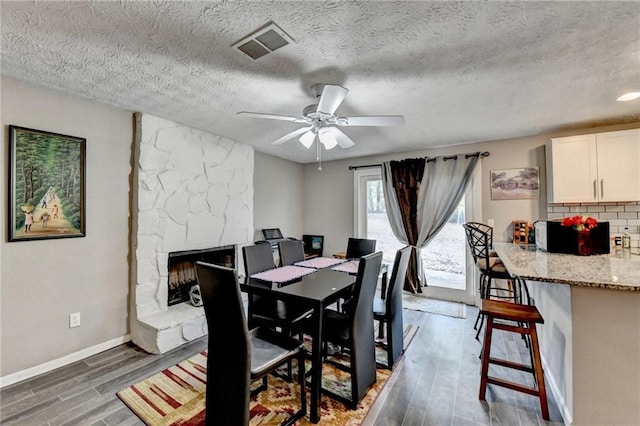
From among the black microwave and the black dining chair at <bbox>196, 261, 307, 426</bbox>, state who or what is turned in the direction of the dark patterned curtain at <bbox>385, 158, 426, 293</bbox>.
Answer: the black dining chair

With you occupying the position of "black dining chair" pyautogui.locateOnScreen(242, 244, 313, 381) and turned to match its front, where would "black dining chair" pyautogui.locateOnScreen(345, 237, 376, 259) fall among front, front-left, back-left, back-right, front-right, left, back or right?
left

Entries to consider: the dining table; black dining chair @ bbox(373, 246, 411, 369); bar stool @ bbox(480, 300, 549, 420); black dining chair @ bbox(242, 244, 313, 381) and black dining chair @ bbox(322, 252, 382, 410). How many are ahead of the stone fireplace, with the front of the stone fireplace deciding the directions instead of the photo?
5

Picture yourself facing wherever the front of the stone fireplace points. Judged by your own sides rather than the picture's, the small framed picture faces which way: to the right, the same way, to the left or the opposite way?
to the right

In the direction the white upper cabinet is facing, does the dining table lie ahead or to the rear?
ahead

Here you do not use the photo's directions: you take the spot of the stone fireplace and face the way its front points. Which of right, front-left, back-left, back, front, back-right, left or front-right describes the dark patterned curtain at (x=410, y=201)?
front-left

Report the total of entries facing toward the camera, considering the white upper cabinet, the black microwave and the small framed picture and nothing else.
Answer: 3

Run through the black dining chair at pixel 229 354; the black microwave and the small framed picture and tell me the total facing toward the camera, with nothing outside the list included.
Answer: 2

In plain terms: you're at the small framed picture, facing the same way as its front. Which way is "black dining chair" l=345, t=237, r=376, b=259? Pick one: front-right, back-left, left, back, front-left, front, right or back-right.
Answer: front-right

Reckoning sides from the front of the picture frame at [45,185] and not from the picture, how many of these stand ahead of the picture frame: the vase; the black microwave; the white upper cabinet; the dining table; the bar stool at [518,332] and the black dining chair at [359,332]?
6

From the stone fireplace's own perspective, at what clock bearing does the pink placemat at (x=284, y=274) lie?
The pink placemat is roughly at 12 o'clock from the stone fireplace.

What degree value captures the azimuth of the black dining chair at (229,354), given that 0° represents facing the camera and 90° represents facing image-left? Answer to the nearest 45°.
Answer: approximately 225°

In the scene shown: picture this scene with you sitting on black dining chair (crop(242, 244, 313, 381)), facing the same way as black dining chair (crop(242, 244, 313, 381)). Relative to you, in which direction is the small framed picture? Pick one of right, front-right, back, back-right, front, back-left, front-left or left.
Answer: front-left
